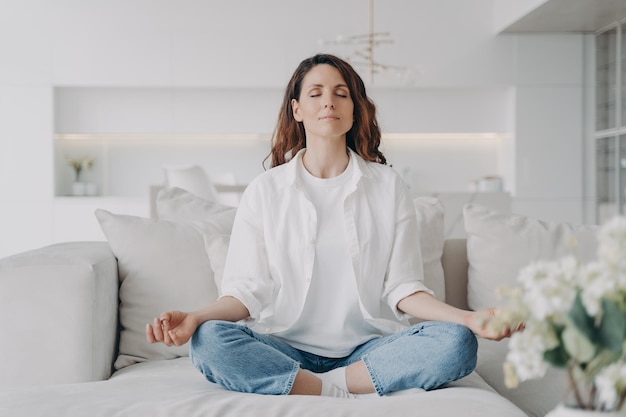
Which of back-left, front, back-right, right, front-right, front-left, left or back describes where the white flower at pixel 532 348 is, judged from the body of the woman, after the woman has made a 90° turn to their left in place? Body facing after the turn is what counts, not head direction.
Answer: right

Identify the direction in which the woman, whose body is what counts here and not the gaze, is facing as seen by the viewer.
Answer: toward the camera

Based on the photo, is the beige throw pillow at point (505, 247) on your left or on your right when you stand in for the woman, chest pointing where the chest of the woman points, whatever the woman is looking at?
on your left

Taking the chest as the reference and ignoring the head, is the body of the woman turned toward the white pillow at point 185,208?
no

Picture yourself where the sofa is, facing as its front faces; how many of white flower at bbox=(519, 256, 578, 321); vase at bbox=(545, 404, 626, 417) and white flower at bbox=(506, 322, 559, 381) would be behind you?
0

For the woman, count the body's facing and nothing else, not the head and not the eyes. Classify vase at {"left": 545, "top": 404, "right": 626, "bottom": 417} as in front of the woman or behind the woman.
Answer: in front

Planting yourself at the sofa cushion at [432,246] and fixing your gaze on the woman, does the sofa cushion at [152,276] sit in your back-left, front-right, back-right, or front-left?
front-right

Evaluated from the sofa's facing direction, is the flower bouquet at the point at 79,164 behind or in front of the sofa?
behind

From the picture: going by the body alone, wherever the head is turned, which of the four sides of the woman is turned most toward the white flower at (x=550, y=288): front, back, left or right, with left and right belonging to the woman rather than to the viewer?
front

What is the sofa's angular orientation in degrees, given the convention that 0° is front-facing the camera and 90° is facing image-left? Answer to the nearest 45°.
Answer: approximately 0°

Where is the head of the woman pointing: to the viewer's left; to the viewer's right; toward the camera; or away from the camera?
toward the camera
